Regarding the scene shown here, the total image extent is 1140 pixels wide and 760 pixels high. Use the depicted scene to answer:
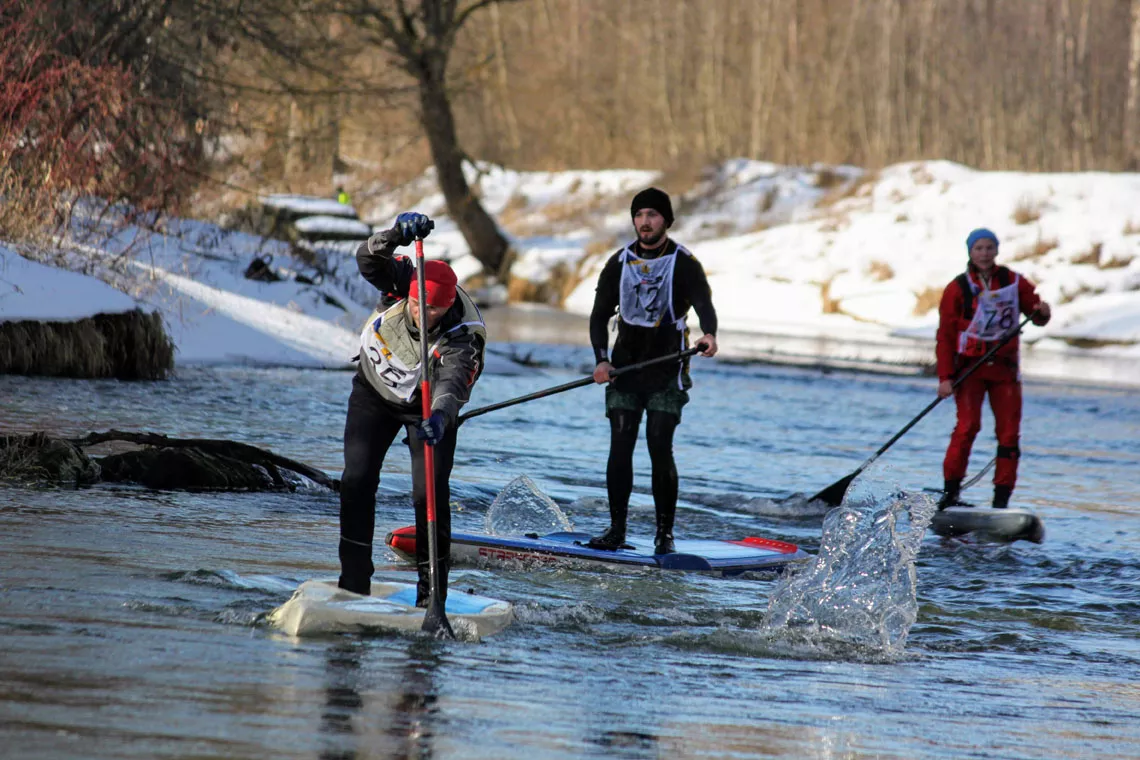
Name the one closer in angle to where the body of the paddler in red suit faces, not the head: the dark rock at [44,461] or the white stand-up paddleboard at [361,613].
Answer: the white stand-up paddleboard

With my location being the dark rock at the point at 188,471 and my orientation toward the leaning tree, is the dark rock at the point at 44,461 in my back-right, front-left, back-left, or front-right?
back-left

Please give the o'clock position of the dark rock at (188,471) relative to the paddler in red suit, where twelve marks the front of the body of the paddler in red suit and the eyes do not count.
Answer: The dark rock is roughly at 2 o'clock from the paddler in red suit.

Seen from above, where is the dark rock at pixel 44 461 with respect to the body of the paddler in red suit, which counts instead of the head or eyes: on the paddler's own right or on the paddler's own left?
on the paddler's own right

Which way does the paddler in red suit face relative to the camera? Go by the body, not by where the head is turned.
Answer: toward the camera

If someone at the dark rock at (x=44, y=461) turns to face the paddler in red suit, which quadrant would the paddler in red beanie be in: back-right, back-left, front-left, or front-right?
front-right

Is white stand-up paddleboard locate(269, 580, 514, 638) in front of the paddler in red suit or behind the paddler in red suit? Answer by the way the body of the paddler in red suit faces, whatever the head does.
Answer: in front

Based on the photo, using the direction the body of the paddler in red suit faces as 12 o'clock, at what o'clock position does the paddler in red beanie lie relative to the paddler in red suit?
The paddler in red beanie is roughly at 1 o'clock from the paddler in red suit.
